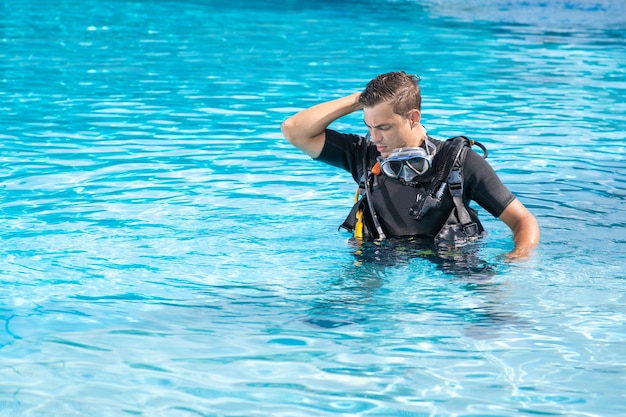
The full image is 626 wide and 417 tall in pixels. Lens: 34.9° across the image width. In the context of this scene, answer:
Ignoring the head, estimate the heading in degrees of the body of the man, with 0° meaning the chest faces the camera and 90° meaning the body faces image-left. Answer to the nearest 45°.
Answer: approximately 0°

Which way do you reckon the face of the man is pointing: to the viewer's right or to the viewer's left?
to the viewer's left
